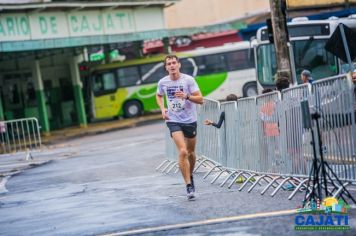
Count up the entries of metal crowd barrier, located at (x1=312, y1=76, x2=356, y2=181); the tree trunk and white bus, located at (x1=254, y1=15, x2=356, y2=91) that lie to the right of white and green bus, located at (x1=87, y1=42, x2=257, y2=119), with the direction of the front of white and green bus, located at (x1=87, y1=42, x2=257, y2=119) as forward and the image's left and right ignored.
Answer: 0

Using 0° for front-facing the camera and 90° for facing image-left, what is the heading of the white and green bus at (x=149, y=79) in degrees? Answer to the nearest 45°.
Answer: approximately 90°

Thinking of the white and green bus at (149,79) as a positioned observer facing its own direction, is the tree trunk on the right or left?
on its left

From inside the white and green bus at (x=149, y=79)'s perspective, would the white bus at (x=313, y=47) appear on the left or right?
on its left

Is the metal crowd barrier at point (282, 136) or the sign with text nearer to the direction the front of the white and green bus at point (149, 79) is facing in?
the sign with text

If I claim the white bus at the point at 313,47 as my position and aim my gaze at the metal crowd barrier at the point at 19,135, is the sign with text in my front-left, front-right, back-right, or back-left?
front-right

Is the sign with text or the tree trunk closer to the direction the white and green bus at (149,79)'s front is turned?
the sign with text

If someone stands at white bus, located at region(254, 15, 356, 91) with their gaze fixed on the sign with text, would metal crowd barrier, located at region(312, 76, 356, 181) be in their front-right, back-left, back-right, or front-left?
back-left

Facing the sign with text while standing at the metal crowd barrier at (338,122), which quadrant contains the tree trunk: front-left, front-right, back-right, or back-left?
front-right

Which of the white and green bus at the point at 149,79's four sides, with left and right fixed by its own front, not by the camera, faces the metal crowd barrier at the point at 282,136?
left

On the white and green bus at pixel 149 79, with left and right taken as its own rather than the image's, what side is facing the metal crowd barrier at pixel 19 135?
left
